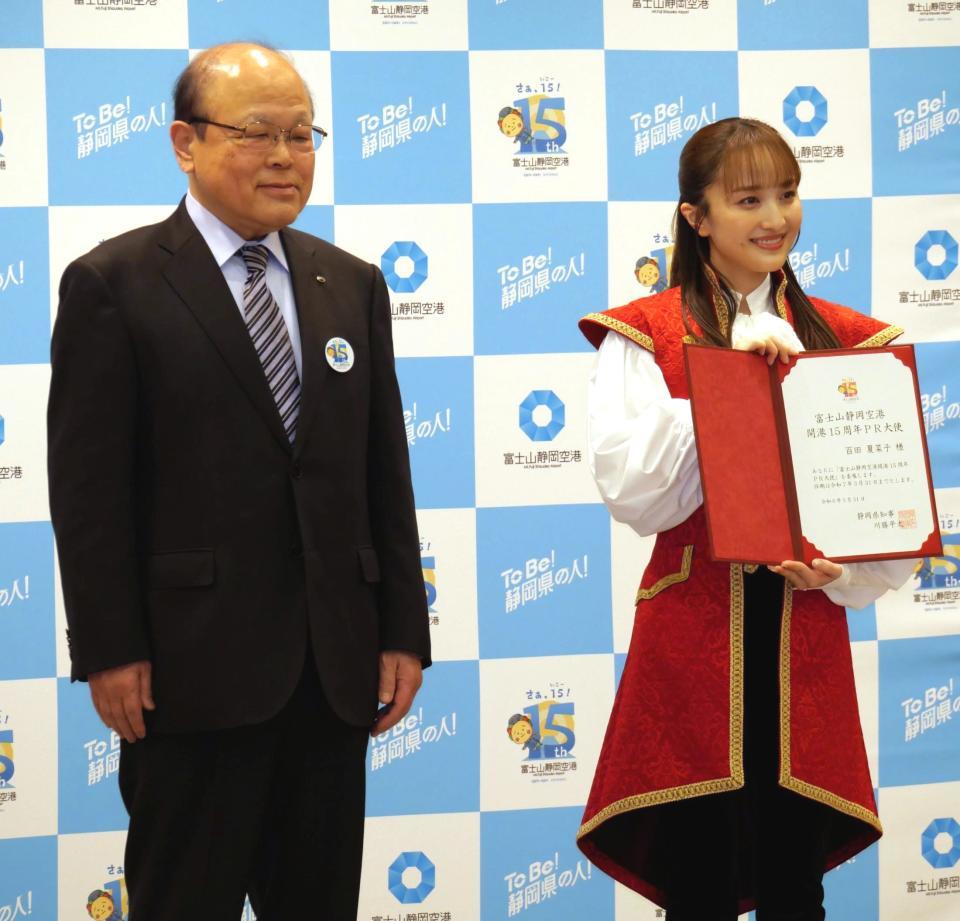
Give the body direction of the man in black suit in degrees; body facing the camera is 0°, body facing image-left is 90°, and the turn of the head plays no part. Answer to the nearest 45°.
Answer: approximately 315°

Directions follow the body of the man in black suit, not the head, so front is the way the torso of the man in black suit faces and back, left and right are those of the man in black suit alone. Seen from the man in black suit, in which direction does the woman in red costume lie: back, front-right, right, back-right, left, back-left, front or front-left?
front-left

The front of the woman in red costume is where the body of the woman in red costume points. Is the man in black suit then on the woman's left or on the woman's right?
on the woman's right

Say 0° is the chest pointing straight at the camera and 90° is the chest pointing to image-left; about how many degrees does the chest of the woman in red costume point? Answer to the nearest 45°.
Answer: approximately 315°

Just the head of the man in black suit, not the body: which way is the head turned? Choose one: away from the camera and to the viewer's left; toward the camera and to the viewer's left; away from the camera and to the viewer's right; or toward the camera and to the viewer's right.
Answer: toward the camera and to the viewer's right
